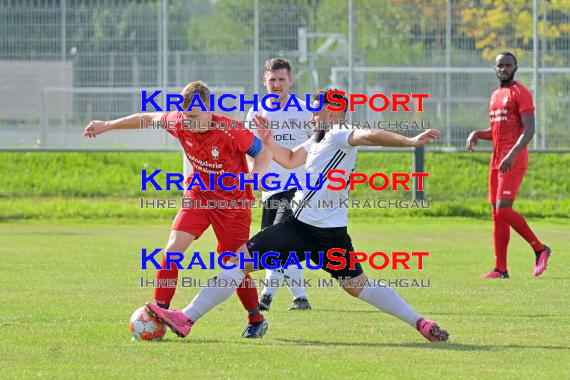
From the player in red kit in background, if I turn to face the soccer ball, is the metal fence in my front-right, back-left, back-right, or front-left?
back-right

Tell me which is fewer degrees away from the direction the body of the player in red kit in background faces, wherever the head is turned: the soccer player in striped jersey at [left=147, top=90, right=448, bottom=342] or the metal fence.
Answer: the soccer player in striped jersey

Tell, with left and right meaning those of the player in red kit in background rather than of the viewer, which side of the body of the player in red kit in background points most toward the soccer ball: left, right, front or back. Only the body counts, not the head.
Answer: front

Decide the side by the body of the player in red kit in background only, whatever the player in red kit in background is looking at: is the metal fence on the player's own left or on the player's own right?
on the player's own right

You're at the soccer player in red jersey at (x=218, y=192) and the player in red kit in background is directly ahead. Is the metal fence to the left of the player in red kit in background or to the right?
left

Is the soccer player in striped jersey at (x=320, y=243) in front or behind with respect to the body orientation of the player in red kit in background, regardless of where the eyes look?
in front

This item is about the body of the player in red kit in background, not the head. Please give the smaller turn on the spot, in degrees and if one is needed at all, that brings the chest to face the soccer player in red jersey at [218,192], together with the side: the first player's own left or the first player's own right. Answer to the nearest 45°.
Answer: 0° — they already face them

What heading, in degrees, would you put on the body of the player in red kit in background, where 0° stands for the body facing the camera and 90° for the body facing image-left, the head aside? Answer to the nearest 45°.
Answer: approximately 45°
